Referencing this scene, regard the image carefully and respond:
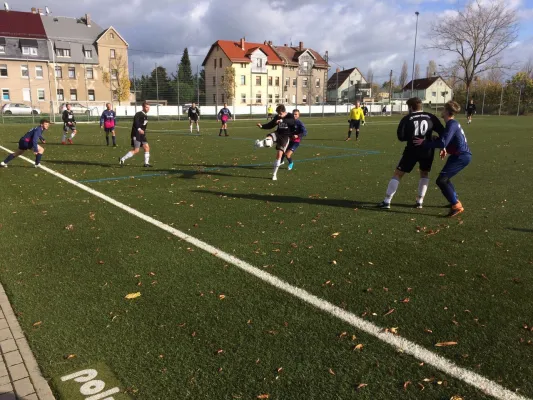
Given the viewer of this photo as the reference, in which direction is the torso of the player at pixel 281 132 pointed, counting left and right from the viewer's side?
facing the viewer and to the left of the viewer

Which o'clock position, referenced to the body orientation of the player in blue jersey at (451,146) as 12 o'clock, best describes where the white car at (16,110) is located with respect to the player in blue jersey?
The white car is roughly at 1 o'clock from the player in blue jersey.

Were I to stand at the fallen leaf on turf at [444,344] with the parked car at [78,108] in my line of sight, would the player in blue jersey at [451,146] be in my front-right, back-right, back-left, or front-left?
front-right

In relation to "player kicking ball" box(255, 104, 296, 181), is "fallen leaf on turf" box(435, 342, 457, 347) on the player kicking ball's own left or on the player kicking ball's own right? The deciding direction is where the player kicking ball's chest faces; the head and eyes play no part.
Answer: on the player kicking ball's own left

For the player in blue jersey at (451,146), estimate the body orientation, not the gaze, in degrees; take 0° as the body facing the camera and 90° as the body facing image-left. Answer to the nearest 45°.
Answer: approximately 90°

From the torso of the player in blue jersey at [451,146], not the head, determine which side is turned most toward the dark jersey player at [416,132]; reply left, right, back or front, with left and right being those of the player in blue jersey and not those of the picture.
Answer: front

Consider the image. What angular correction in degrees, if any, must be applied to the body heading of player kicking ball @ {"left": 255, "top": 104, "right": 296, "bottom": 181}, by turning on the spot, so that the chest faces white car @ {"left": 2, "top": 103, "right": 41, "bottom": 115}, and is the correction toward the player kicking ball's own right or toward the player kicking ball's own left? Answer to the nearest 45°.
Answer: approximately 90° to the player kicking ball's own right

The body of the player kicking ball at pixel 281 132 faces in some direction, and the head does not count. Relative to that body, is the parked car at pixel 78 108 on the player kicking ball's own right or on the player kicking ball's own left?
on the player kicking ball's own right
